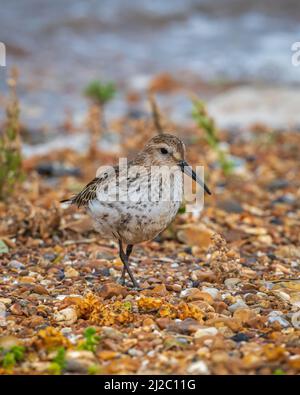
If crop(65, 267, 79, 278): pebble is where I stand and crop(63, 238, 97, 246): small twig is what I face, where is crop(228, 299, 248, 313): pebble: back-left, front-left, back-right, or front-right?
back-right

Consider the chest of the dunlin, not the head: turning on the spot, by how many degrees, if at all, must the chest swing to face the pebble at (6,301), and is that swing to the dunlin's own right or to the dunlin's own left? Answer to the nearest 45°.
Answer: approximately 135° to the dunlin's own right

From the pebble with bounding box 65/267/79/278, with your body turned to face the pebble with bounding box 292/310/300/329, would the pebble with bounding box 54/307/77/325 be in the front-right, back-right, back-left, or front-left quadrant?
front-right

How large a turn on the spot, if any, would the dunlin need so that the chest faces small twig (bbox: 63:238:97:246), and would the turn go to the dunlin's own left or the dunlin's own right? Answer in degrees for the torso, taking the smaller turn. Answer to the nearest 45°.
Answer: approximately 135° to the dunlin's own left

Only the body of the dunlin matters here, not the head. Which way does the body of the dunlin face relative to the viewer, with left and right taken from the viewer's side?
facing the viewer and to the right of the viewer

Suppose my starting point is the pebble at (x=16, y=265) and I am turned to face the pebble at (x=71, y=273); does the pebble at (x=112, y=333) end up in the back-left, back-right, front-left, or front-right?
front-right

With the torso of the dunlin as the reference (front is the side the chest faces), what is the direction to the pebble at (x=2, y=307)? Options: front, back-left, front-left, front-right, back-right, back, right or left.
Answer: back-right

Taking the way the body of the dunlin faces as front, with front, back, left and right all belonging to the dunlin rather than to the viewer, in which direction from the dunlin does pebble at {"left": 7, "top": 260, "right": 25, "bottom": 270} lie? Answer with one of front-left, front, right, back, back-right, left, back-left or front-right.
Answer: back
